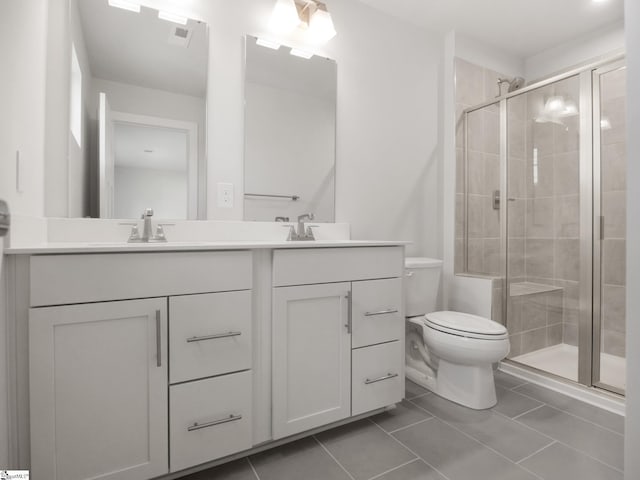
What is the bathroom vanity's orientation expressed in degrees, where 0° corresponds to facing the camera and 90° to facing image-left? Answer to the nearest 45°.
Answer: approximately 315°

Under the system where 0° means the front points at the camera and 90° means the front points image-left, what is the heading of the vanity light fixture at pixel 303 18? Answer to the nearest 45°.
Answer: approximately 315°

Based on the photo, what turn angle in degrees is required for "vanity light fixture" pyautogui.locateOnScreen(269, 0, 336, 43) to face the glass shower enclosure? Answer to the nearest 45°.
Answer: approximately 45° to its left

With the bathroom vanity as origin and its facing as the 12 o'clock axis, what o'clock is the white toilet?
The white toilet is roughly at 10 o'clock from the bathroom vanity.

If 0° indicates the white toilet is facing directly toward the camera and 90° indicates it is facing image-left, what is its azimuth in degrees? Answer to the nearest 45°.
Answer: approximately 315°

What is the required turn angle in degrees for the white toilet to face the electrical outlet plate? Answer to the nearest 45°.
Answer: approximately 90° to its right
